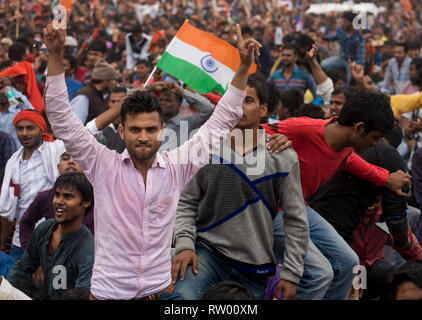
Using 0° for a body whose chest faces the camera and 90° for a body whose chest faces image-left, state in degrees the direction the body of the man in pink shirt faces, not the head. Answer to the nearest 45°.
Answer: approximately 0°

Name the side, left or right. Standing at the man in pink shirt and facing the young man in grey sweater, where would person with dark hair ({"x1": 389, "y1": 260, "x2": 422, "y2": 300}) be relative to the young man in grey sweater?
right

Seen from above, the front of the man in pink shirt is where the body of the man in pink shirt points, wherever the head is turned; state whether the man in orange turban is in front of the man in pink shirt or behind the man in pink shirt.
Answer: behind

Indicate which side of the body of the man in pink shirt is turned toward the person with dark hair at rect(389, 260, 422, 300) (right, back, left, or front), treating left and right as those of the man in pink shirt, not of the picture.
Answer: left

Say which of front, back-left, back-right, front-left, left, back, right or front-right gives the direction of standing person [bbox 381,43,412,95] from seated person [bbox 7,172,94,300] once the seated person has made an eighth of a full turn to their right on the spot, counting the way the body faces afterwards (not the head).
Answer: back-right

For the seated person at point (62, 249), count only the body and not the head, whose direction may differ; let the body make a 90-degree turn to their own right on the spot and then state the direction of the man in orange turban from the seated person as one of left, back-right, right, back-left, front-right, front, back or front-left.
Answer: front-right

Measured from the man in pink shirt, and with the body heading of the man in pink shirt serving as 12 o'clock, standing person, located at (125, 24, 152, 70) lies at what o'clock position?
The standing person is roughly at 6 o'clock from the man in pink shirt.

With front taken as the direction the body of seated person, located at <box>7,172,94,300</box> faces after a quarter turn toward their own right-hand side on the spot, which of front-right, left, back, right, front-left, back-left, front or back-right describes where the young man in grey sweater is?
back

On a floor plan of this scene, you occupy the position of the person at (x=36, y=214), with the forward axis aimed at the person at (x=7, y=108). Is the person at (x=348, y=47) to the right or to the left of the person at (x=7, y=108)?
right

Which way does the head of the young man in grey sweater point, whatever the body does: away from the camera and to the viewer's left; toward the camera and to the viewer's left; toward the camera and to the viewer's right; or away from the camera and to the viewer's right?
toward the camera and to the viewer's left

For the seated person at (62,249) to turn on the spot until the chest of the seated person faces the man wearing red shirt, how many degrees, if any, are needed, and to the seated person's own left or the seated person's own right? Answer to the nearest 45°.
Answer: approximately 135° to the seated person's own left

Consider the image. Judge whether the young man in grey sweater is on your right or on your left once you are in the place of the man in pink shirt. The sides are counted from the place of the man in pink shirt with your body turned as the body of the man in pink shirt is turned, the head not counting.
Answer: on your left

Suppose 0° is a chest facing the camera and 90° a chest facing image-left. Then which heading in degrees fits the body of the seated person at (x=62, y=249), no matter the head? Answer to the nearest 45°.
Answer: approximately 45°
